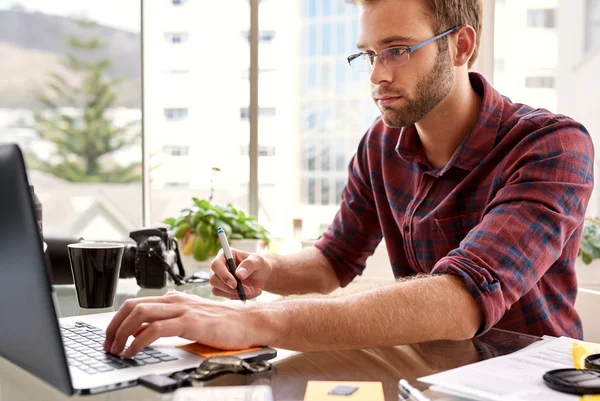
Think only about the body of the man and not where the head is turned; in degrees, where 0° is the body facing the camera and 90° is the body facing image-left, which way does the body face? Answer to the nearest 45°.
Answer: approximately 45°

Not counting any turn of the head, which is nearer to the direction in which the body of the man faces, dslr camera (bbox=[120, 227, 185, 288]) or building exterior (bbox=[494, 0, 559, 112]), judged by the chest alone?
the dslr camera

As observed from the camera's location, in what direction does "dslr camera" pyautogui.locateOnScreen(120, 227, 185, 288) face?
facing to the left of the viewer

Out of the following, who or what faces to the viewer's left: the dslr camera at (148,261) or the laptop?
the dslr camera

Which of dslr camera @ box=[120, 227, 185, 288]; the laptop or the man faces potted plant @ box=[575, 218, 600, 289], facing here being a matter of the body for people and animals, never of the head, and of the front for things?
the laptop

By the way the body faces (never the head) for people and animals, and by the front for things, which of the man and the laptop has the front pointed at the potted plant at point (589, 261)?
the laptop

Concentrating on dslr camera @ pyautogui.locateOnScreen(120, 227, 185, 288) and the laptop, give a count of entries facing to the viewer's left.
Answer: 1

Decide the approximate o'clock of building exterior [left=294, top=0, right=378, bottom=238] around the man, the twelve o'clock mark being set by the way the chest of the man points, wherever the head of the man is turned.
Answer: The building exterior is roughly at 4 o'clock from the man.

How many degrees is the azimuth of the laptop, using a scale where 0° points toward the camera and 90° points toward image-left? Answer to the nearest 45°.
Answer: approximately 225°

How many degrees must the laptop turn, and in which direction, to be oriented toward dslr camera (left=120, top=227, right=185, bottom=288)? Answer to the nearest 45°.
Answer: approximately 45° to its left

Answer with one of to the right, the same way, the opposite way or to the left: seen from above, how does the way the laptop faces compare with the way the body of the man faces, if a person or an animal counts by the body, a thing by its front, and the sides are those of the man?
the opposite way

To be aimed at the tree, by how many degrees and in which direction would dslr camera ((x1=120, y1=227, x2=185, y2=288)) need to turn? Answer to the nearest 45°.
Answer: approximately 90° to its right

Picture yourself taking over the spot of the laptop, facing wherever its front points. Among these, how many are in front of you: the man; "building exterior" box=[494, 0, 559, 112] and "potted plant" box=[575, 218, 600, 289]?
3

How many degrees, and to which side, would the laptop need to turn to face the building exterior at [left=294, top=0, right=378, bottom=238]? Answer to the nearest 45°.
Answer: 0° — it already faces it

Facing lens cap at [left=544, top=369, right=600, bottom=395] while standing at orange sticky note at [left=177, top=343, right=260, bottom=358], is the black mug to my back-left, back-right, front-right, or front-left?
back-left
